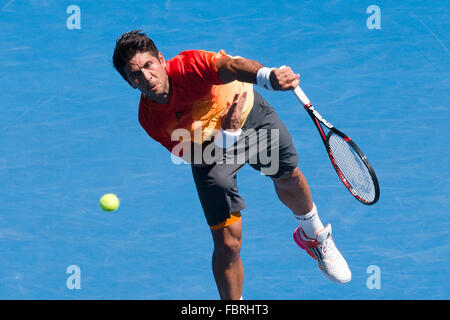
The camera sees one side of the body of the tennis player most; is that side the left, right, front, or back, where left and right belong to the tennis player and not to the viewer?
front
